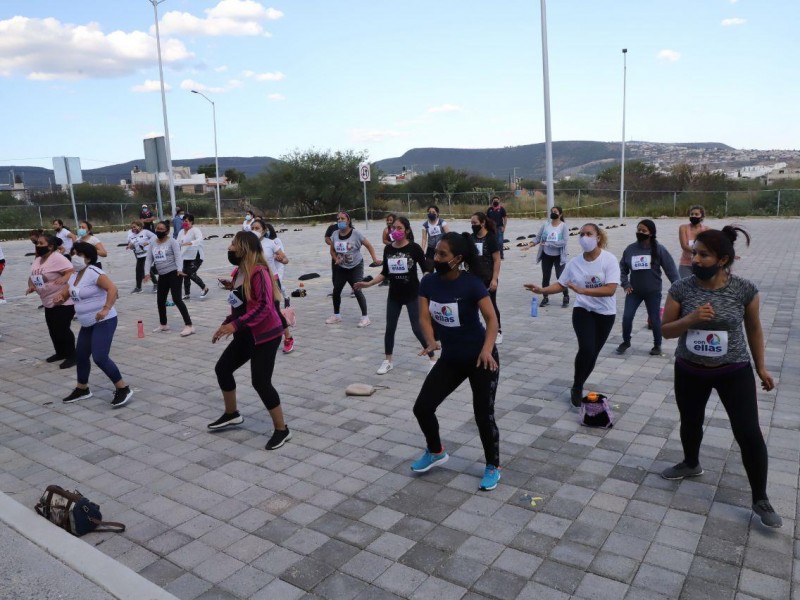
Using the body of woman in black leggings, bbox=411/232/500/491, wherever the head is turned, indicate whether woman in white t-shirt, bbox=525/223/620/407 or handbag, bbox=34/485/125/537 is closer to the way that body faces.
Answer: the handbag

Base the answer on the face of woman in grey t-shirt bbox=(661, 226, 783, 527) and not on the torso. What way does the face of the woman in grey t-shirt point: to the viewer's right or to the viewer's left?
to the viewer's left

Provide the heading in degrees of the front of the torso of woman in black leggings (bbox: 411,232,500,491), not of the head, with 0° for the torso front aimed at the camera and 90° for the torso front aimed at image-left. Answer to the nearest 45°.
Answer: approximately 45°

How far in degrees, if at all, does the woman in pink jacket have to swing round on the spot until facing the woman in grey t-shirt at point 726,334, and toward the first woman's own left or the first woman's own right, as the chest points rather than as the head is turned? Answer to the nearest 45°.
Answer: approximately 90° to the first woman's own left

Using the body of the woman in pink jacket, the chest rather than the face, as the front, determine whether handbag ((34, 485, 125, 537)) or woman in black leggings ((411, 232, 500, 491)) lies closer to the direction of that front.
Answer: the handbag

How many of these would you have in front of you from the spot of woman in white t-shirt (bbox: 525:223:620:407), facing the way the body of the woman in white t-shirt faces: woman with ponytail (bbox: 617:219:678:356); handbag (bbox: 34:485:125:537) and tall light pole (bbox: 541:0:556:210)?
1

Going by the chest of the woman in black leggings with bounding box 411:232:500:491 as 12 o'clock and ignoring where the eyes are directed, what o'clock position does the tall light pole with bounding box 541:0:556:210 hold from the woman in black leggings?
The tall light pole is roughly at 5 o'clock from the woman in black leggings.

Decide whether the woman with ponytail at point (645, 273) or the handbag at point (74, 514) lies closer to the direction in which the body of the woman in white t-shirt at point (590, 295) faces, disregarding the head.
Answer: the handbag

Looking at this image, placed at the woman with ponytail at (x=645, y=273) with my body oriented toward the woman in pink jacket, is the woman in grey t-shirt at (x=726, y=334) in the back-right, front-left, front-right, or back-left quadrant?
front-left

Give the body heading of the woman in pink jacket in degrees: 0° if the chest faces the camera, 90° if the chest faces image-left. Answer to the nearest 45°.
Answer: approximately 45°

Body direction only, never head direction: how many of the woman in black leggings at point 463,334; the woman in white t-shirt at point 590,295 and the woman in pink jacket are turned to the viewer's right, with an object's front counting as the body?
0

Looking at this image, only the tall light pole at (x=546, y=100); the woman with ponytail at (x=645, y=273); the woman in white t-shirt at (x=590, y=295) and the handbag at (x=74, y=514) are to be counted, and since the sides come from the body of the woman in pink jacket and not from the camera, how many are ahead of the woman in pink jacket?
1

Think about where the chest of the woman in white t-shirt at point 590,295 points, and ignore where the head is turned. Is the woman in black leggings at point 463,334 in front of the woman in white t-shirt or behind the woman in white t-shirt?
in front

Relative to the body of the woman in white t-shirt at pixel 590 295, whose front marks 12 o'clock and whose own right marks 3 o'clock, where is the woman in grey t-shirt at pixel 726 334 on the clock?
The woman in grey t-shirt is roughly at 10 o'clock from the woman in white t-shirt.

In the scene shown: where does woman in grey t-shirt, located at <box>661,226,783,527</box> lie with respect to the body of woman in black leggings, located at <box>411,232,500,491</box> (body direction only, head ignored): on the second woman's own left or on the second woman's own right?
on the second woman's own left

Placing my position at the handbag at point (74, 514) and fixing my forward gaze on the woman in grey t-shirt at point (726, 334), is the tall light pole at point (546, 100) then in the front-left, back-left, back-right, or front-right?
front-left

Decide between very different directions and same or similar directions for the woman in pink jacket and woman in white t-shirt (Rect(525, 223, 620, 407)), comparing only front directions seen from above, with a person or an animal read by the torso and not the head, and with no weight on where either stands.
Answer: same or similar directions
